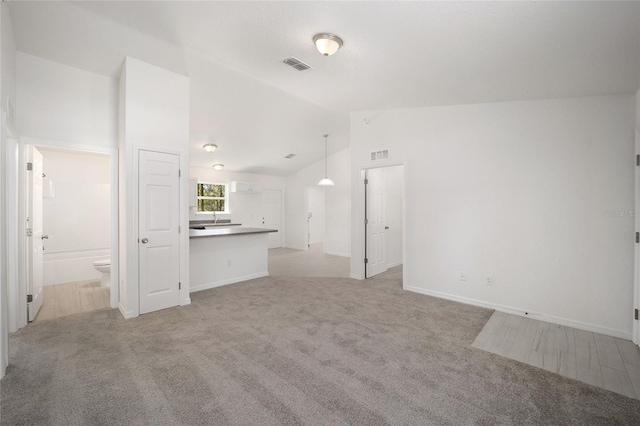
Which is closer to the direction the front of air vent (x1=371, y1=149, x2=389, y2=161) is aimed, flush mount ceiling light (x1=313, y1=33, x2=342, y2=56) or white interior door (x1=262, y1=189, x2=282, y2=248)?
the flush mount ceiling light

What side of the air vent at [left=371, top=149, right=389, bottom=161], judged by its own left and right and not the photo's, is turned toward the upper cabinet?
right

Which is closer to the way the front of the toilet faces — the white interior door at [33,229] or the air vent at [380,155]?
the white interior door

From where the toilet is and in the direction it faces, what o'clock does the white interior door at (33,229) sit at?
The white interior door is roughly at 10 o'clock from the toilet.

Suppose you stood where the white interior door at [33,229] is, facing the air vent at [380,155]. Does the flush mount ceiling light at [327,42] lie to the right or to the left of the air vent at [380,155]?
right

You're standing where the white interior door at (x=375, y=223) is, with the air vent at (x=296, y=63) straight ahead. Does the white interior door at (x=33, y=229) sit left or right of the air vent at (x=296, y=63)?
right

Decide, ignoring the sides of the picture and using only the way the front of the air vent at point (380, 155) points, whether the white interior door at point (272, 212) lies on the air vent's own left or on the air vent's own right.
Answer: on the air vent's own right

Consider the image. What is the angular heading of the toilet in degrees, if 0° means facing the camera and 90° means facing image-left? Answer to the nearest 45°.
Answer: approximately 90°

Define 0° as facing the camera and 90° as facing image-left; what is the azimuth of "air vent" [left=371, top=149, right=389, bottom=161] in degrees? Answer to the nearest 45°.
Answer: approximately 45°
